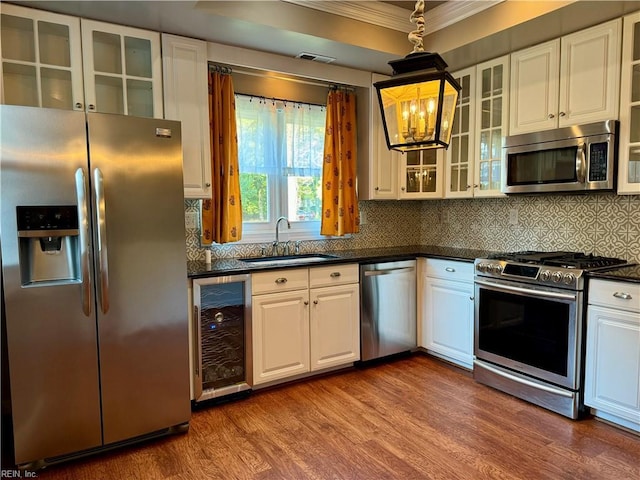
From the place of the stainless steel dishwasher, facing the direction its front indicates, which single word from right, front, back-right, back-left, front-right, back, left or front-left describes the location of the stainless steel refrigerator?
right

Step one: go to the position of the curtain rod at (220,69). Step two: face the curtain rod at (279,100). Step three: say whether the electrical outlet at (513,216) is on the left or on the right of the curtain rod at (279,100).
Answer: right

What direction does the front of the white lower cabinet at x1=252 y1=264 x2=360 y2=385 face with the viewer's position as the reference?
facing the viewer and to the right of the viewer

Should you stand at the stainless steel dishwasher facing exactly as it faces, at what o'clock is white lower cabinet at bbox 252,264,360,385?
The white lower cabinet is roughly at 3 o'clock from the stainless steel dishwasher.

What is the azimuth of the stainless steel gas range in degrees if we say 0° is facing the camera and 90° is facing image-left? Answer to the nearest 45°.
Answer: approximately 45°

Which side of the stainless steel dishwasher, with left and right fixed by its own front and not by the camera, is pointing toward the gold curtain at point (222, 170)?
right

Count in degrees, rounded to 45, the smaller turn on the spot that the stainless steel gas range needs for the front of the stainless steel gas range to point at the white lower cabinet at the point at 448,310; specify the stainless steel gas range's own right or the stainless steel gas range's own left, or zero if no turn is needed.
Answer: approximately 90° to the stainless steel gas range's own right

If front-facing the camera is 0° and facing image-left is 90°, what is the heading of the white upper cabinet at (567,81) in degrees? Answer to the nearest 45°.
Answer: approximately 45°

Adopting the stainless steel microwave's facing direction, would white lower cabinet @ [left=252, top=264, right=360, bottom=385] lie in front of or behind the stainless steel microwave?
in front

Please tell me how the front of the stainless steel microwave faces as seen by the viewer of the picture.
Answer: facing the viewer and to the left of the viewer

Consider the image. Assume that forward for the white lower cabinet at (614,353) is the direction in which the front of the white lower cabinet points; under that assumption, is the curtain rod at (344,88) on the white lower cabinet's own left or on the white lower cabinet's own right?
on the white lower cabinet's own right
